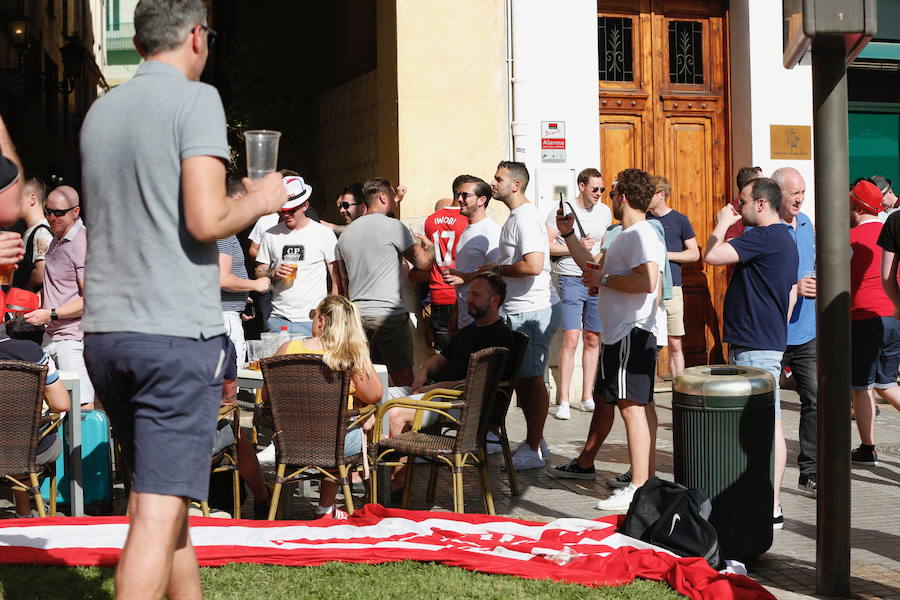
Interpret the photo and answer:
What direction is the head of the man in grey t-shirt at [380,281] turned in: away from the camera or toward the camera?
away from the camera

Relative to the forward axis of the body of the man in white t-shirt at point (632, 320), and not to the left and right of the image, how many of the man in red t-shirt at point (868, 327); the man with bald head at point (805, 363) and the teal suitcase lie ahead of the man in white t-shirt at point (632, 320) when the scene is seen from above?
1

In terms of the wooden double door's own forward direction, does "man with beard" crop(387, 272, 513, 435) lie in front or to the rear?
in front

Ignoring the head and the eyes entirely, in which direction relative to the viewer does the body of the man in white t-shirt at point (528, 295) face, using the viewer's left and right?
facing to the left of the viewer

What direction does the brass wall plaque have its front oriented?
toward the camera

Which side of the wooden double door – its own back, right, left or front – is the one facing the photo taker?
front

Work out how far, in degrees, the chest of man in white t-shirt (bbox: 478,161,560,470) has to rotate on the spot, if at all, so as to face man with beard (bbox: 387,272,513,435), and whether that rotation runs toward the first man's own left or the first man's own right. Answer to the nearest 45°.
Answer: approximately 45° to the first man's own left

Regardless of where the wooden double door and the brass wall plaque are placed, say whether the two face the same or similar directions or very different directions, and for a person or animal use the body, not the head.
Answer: same or similar directions

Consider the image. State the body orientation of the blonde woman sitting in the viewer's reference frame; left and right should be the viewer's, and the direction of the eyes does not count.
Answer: facing away from the viewer and to the left of the viewer

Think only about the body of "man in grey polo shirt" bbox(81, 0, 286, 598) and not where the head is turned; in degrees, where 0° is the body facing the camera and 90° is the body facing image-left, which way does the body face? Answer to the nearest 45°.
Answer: approximately 225°

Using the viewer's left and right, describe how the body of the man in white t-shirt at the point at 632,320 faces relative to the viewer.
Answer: facing to the left of the viewer

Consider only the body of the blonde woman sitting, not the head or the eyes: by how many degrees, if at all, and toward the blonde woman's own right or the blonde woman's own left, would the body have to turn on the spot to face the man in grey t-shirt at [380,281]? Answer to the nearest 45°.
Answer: approximately 45° to the blonde woman's own right
